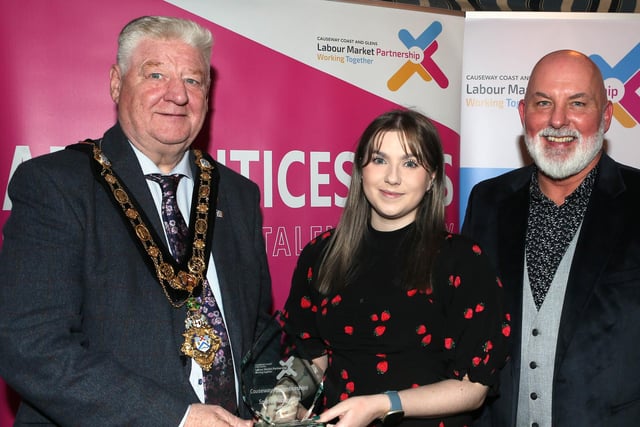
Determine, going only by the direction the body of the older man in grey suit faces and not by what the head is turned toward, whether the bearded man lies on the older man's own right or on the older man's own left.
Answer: on the older man's own left

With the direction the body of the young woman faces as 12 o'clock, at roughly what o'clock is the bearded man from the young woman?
The bearded man is roughly at 8 o'clock from the young woman.

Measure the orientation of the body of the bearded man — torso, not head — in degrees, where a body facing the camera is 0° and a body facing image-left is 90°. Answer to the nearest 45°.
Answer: approximately 45°

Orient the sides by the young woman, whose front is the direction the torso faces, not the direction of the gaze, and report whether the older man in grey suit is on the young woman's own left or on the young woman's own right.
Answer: on the young woman's own right

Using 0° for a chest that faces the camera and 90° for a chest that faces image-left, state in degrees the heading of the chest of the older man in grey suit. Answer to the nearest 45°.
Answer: approximately 315°
